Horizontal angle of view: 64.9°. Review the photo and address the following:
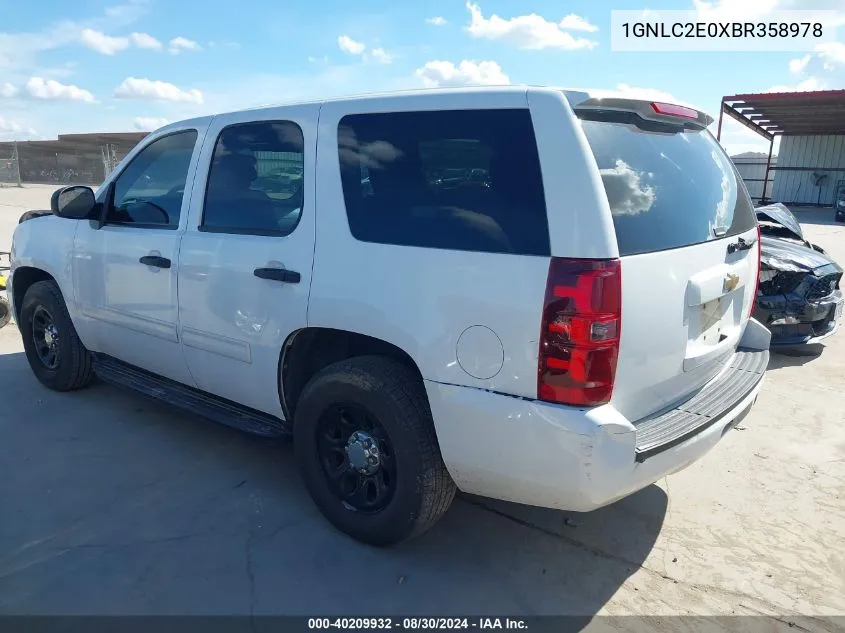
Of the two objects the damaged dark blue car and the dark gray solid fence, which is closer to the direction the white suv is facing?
the dark gray solid fence

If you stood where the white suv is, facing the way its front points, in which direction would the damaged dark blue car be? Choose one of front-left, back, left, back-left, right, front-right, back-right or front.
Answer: right

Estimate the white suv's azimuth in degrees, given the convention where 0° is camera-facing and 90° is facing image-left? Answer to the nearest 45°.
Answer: approximately 135°

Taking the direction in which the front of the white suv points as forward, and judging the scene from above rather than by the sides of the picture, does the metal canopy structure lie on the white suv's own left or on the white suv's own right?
on the white suv's own right

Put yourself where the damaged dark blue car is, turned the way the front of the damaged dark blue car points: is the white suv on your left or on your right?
on your right

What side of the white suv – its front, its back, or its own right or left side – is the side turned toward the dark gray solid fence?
front
